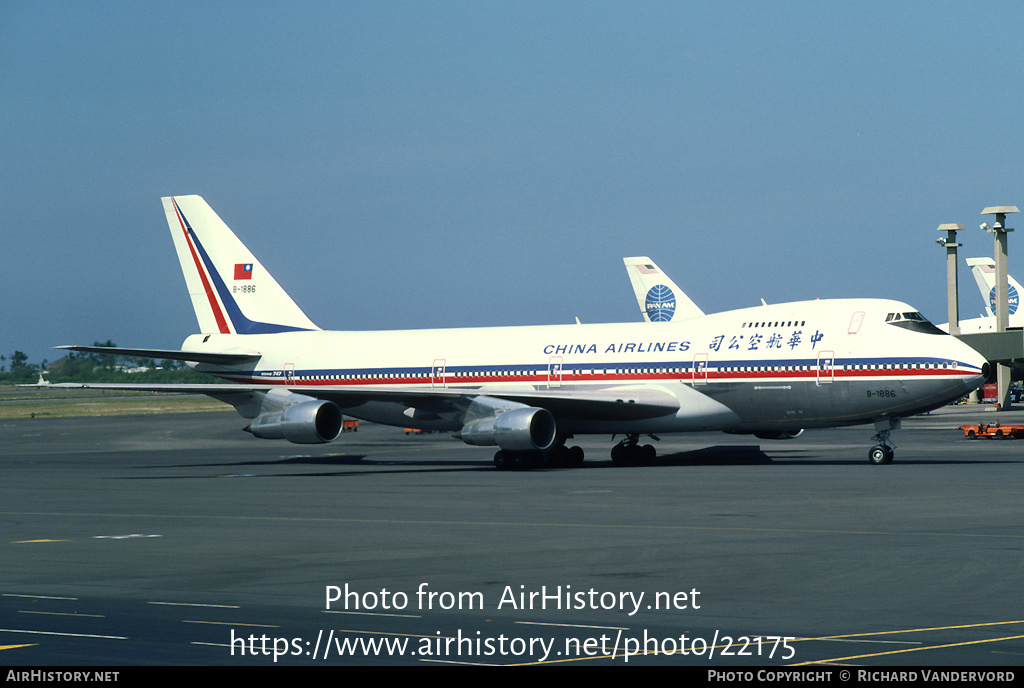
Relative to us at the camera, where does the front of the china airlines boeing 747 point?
facing the viewer and to the right of the viewer
